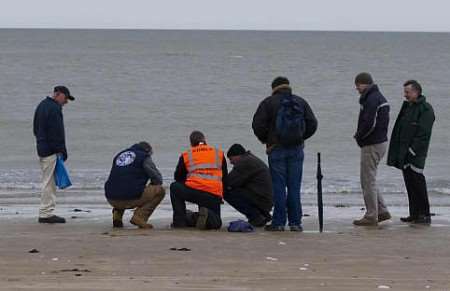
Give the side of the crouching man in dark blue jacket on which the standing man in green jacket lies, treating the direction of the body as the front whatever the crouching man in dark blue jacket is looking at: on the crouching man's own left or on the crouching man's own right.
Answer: on the crouching man's own right

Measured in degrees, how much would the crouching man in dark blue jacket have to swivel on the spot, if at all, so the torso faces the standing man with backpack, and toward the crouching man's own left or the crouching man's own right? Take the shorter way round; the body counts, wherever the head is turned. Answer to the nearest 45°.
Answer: approximately 45° to the crouching man's own right

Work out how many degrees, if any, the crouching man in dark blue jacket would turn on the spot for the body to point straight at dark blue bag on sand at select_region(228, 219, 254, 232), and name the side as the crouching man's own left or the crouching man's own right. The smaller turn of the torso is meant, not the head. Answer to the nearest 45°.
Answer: approximately 45° to the crouching man's own right

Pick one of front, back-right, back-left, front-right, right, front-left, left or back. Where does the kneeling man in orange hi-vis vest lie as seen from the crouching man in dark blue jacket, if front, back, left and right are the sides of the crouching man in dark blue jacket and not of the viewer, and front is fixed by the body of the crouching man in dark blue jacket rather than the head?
front-right

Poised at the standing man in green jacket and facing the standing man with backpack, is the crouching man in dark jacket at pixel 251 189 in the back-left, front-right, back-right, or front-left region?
front-right

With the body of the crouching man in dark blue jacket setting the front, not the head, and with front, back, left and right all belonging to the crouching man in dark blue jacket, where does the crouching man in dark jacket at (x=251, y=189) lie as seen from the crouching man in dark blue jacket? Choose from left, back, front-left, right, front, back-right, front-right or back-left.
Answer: front-right

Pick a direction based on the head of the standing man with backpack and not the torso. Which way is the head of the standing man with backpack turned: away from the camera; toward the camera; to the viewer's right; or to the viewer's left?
away from the camera

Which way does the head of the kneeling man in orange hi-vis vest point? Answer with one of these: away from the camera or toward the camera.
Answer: away from the camera

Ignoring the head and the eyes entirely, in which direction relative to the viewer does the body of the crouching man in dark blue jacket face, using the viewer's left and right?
facing away from the viewer and to the right of the viewer
